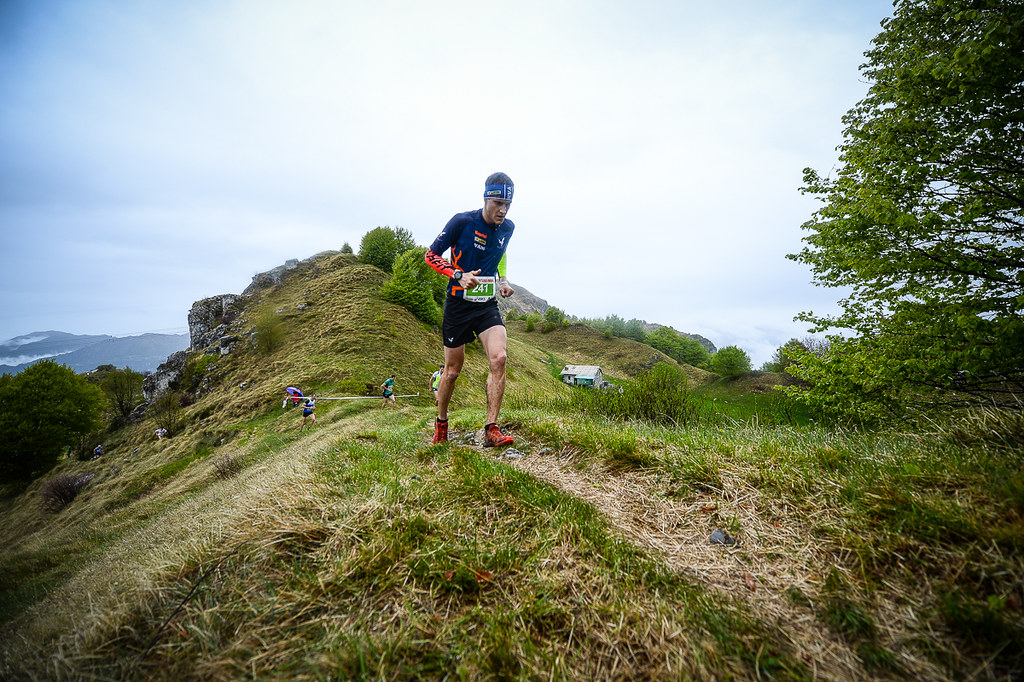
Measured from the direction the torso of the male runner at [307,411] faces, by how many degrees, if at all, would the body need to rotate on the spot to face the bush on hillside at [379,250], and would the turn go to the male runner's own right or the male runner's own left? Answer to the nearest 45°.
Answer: approximately 135° to the male runner's own left

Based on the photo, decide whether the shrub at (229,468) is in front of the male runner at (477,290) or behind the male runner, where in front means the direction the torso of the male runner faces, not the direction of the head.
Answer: behind

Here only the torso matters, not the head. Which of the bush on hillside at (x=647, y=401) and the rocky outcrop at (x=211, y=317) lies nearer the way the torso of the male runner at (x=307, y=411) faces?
the bush on hillside

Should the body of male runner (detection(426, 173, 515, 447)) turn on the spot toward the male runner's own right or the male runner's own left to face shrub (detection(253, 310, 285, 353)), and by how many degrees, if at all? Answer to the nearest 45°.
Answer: approximately 180°

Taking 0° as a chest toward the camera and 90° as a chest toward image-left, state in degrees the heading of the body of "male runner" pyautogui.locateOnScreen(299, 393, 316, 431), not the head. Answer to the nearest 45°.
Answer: approximately 315°

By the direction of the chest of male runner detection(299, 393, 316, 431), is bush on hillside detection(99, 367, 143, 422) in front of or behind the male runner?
behind

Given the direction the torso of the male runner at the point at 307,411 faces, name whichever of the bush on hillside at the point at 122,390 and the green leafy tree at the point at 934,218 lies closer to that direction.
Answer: the green leafy tree
